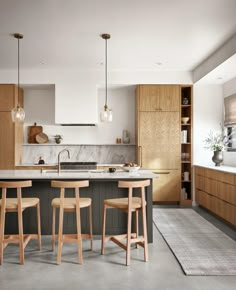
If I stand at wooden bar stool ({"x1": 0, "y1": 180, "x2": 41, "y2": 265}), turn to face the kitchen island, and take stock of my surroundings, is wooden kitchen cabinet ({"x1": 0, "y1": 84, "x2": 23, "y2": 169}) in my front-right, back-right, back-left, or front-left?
front-left

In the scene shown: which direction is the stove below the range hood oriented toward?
toward the camera

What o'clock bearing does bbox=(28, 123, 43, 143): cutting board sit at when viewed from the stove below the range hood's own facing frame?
The cutting board is roughly at 4 o'clock from the stove below the range hood.

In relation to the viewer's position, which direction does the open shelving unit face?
facing the viewer

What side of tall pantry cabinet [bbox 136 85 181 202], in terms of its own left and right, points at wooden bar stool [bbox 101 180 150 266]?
front

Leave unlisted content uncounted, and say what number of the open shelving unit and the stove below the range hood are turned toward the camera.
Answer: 2

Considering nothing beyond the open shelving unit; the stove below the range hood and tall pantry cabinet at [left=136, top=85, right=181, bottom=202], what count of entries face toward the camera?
3

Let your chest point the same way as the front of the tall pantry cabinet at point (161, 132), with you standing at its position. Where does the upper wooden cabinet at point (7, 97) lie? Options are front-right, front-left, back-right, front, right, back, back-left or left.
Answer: right

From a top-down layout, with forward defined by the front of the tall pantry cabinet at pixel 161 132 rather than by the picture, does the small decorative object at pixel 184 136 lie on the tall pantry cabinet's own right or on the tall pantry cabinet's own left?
on the tall pantry cabinet's own left

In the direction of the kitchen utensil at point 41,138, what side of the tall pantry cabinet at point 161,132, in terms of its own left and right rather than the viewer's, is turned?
right

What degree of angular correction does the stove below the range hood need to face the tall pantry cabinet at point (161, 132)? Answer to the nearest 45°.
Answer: approximately 90° to its left

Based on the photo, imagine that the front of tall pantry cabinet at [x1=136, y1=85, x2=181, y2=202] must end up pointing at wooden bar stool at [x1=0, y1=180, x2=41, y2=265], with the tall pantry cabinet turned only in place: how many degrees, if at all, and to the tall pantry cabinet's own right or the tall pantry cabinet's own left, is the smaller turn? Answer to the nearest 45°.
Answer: approximately 45° to the tall pantry cabinet's own right

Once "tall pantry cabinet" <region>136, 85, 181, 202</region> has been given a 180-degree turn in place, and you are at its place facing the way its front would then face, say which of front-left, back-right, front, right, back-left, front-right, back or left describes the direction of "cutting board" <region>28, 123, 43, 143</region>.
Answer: left

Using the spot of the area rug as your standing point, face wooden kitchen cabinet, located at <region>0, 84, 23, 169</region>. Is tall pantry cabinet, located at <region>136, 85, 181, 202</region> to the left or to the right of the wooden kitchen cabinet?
right

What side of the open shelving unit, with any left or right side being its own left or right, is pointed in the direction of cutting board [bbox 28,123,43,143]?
right

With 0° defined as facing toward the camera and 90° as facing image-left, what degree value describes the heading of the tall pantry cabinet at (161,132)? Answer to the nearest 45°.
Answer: approximately 0°

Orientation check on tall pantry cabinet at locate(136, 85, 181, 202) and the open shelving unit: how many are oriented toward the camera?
2
